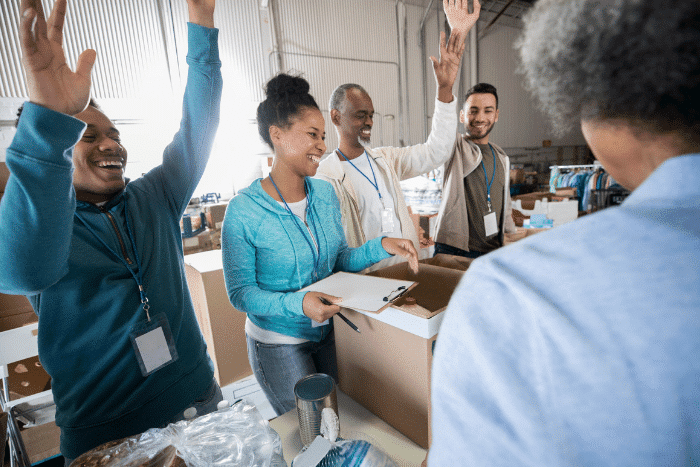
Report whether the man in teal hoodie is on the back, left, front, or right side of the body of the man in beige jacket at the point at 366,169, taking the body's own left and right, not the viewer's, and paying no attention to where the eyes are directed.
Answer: right

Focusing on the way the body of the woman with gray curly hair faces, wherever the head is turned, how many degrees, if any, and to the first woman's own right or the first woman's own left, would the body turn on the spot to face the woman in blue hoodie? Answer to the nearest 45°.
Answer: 0° — they already face them

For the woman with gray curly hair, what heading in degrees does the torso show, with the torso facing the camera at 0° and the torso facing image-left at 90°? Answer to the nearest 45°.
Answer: approximately 135°

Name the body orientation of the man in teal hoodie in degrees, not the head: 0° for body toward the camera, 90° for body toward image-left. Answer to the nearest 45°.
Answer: approximately 315°

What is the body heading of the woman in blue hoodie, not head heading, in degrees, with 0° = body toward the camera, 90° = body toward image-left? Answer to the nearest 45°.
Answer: approximately 315°

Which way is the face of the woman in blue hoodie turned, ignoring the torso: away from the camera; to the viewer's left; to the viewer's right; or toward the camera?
to the viewer's right

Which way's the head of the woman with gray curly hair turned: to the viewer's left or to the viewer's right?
to the viewer's left

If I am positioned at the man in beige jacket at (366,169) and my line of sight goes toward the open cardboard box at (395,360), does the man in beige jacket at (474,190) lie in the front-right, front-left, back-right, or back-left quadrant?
back-left

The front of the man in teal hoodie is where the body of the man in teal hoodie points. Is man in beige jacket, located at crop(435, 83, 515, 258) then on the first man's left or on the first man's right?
on the first man's left

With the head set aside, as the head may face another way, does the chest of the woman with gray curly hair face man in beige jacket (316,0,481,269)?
yes

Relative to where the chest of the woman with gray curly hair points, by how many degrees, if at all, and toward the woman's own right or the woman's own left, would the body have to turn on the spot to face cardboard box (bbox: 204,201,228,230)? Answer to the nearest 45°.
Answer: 0° — they already face it
